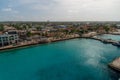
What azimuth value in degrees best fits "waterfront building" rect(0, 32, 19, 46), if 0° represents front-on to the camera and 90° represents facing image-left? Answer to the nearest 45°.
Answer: approximately 315°
